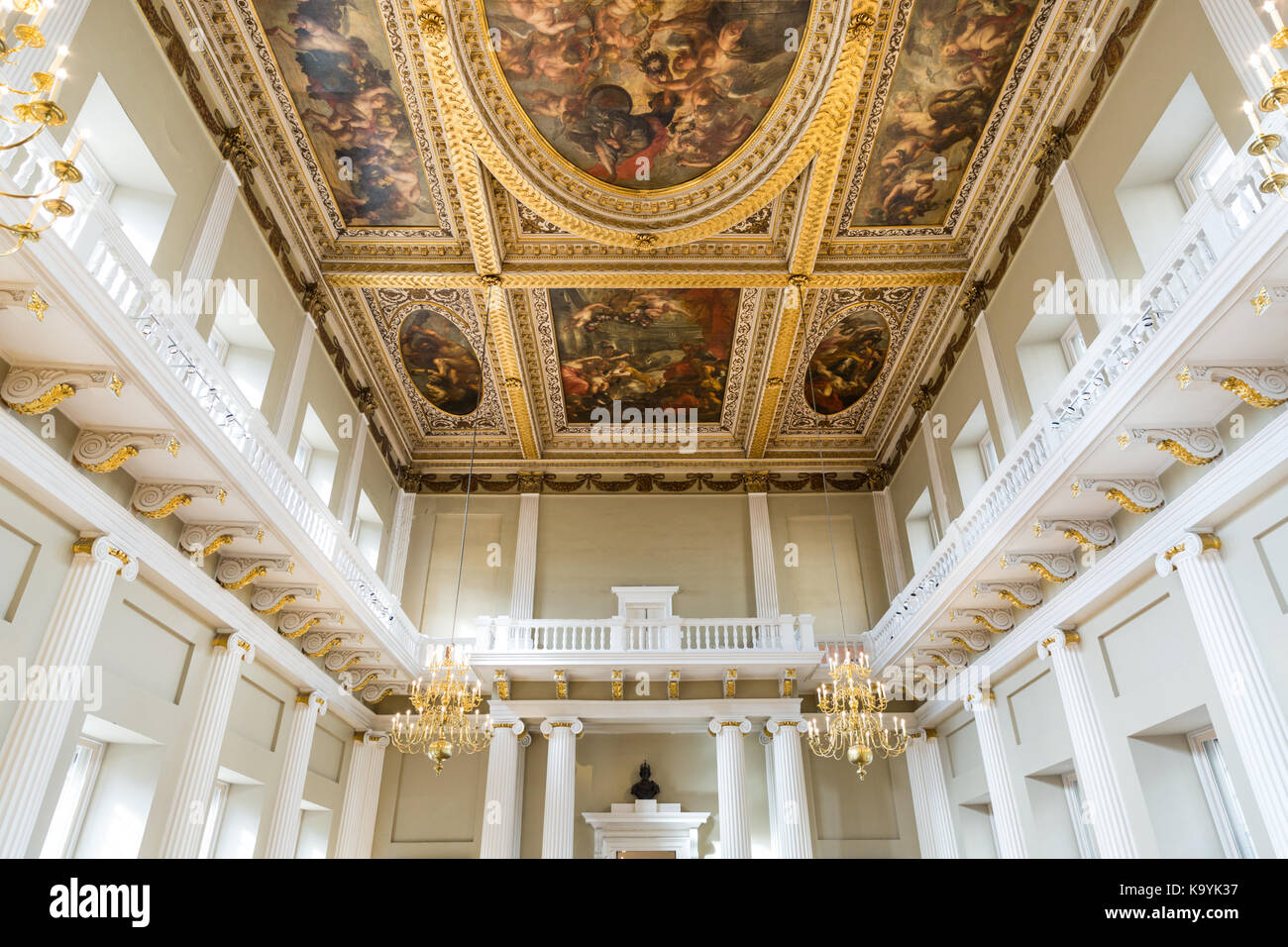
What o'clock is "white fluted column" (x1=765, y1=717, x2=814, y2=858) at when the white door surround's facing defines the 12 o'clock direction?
The white fluted column is roughly at 10 o'clock from the white door surround.

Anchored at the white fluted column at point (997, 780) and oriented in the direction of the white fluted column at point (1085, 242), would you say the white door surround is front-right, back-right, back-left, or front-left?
back-right

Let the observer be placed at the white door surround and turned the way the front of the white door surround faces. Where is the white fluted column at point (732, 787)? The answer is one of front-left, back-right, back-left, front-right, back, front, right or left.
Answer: front-left

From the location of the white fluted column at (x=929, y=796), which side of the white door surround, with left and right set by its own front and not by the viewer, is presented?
left

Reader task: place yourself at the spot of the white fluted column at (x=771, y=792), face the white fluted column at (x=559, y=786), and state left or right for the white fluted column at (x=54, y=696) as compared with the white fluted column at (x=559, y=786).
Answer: left

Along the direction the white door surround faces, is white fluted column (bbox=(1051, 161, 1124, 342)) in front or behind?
in front

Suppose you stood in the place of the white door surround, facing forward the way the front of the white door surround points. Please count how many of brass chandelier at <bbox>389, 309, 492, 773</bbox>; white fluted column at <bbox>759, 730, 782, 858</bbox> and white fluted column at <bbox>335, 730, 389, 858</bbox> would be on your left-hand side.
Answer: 1

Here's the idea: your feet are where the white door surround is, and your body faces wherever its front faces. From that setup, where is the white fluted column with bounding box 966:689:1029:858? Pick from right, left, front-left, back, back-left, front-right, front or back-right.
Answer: front-left

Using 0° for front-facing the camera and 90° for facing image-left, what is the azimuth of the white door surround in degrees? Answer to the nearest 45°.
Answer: approximately 0°

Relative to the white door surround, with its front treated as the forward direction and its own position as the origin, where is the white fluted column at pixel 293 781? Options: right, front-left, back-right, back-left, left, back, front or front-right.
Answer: front-right

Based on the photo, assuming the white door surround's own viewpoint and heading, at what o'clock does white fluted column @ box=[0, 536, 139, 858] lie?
The white fluted column is roughly at 1 o'clock from the white door surround.

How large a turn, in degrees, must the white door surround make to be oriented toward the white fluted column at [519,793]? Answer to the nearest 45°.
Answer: approximately 90° to its right

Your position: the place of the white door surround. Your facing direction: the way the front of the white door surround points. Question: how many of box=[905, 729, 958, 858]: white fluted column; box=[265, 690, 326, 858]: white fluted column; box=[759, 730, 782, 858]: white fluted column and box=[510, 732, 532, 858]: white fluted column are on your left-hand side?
2

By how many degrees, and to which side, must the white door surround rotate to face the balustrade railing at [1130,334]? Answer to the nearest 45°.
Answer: approximately 45° to its left
